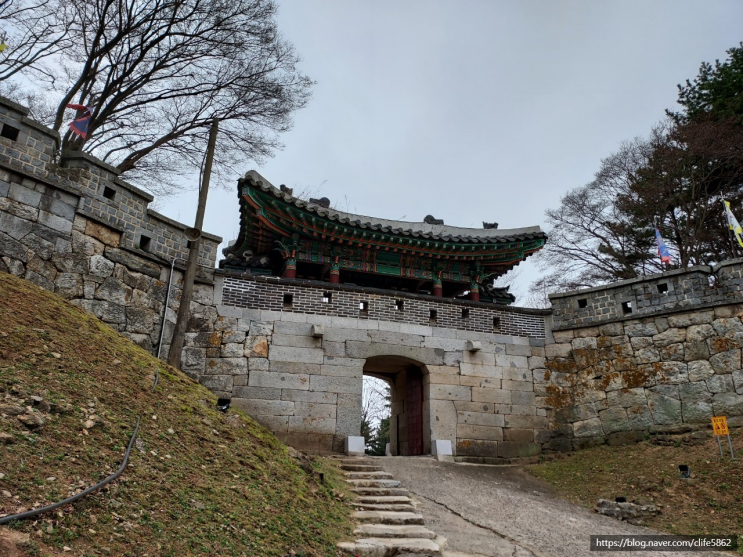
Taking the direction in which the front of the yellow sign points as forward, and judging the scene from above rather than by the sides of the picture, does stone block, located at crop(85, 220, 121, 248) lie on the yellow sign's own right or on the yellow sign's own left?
on the yellow sign's own right

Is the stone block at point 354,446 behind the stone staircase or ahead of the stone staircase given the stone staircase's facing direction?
behind

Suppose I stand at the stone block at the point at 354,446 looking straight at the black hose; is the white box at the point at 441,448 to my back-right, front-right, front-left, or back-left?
back-left

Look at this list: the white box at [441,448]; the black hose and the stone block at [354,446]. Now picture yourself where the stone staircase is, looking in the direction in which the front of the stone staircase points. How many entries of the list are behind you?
2

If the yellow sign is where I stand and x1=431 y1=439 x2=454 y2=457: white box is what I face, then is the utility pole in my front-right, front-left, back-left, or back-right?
front-left

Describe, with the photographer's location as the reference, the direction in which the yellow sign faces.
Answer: facing the viewer

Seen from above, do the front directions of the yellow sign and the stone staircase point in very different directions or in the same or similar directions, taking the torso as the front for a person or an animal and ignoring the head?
same or similar directions

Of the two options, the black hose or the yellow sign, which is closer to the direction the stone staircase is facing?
the black hose

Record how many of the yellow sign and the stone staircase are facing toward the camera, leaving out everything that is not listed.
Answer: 2

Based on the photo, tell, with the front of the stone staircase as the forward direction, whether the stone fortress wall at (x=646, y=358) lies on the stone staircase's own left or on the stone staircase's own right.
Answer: on the stone staircase's own left

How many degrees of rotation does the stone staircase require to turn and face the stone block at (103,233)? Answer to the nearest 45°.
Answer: approximately 90° to its right

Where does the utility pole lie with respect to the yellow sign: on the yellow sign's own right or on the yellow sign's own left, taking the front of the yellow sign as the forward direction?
on the yellow sign's own right

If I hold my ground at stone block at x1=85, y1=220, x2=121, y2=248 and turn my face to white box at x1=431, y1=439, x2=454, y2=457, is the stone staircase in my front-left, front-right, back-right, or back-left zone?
front-right

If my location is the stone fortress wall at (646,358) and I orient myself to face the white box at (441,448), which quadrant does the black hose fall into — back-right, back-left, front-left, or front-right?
front-left
